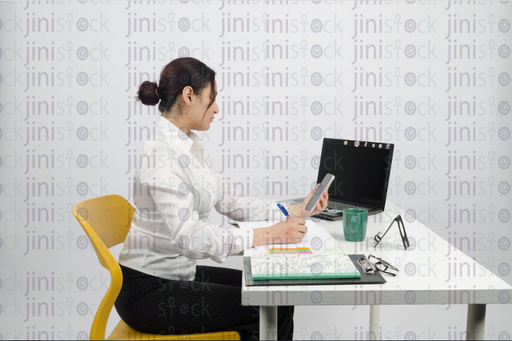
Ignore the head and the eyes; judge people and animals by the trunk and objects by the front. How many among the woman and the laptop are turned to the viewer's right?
1

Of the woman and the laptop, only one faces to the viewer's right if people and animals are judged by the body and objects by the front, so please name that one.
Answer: the woman

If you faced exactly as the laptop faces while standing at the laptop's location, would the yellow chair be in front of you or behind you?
in front

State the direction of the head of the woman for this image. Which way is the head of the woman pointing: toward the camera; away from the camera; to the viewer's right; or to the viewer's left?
to the viewer's right

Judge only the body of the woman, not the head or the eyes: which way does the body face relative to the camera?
to the viewer's right

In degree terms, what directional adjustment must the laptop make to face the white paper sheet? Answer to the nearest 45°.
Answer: approximately 45° to its left

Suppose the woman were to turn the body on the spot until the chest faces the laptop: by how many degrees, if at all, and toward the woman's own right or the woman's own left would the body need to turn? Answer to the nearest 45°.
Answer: approximately 45° to the woman's own left

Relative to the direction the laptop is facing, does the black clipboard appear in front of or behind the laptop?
in front
